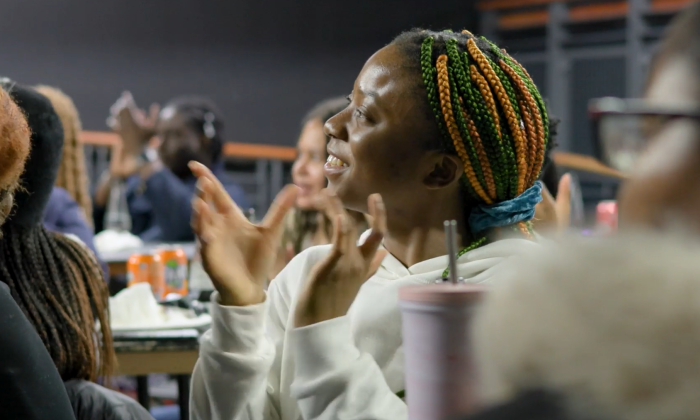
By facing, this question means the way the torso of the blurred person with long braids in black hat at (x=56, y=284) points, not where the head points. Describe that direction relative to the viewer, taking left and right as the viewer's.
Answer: facing away from the viewer and to the left of the viewer

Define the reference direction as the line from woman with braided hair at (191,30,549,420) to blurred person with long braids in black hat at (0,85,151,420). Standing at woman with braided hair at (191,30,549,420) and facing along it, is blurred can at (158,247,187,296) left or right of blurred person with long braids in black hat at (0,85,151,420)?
right

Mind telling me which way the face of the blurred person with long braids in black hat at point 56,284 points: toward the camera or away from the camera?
away from the camera

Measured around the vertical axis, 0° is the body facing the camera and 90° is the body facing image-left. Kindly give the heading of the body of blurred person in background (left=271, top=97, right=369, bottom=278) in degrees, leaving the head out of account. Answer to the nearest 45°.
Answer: approximately 45°

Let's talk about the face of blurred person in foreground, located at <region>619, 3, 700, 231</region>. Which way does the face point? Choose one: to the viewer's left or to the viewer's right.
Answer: to the viewer's left

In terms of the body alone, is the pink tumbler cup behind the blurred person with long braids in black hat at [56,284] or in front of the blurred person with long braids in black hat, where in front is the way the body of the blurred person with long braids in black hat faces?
behind

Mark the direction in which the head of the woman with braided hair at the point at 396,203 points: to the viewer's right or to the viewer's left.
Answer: to the viewer's left

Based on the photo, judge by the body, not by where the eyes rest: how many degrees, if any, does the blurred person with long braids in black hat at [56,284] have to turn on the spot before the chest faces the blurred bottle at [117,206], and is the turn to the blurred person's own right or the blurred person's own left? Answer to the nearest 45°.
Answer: approximately 45° to the blurred person's own right

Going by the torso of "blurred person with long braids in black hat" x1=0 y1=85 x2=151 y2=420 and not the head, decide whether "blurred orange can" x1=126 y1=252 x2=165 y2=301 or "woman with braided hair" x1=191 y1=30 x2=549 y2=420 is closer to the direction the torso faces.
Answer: the blurred orange can
